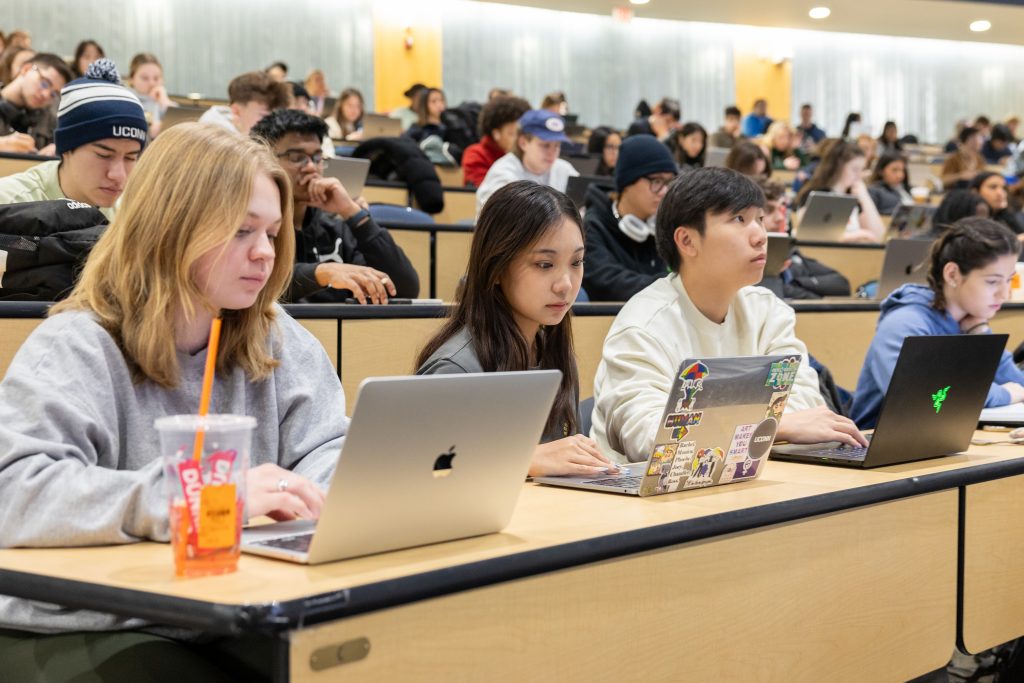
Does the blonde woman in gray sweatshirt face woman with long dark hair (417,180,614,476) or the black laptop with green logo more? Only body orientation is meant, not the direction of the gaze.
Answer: the black laptop with green logo

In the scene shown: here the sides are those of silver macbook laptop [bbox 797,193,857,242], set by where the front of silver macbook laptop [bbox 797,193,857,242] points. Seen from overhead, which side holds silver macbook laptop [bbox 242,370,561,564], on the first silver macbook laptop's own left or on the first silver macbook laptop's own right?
on the first silver macbook laptop's own left

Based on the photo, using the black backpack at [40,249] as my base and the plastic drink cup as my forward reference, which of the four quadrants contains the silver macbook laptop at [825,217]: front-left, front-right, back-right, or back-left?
back-left

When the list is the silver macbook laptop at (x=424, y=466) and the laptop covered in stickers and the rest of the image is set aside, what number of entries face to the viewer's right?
0
